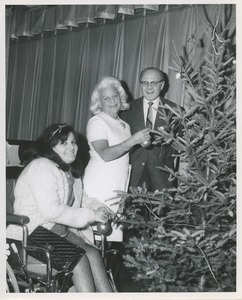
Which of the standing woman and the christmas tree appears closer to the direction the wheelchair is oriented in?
the christmas tree

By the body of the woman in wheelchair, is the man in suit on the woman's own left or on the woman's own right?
on the woman's own left

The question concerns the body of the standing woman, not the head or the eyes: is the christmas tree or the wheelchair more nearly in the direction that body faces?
the christmas tree

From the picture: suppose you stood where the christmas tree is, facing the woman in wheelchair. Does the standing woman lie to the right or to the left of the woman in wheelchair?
right

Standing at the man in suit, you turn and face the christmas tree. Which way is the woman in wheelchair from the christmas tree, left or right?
right

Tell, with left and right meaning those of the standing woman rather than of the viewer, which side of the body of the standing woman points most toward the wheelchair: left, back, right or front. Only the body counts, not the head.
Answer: right

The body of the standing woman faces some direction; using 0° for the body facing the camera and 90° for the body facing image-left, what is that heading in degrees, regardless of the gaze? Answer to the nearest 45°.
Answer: approximately 315°

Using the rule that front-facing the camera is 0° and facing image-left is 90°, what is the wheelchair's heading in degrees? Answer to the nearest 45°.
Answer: approximately 315°

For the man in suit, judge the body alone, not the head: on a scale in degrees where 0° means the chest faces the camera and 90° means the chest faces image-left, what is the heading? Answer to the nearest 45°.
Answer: approximately 0°
